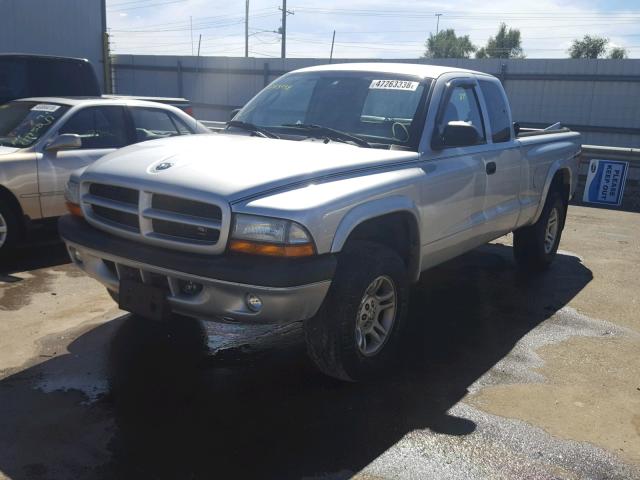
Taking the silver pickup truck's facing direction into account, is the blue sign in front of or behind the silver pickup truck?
behind

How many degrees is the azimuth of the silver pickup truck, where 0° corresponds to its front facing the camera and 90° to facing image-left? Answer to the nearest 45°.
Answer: approximately 45°

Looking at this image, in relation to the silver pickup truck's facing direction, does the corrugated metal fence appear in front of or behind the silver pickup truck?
behind
